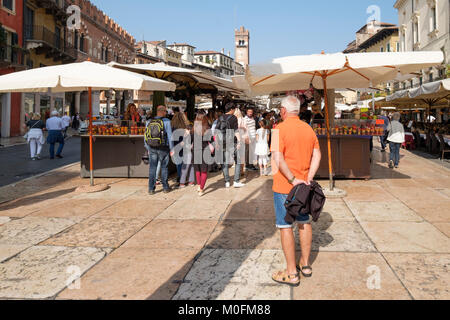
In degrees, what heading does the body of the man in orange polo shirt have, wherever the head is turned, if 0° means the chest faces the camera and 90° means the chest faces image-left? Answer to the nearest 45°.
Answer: approximately 135°
